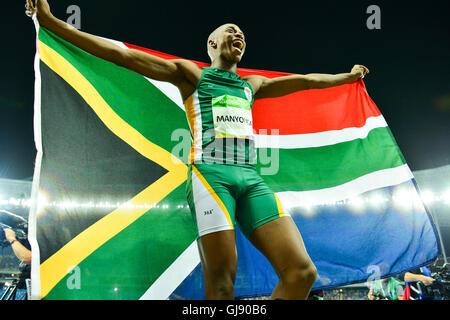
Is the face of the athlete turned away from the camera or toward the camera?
toward the camera

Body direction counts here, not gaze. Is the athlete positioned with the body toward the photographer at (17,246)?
no

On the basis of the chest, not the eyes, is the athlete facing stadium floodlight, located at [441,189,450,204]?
no

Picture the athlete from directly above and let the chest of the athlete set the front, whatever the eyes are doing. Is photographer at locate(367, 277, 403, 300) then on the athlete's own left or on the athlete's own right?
on the athlete's own left
